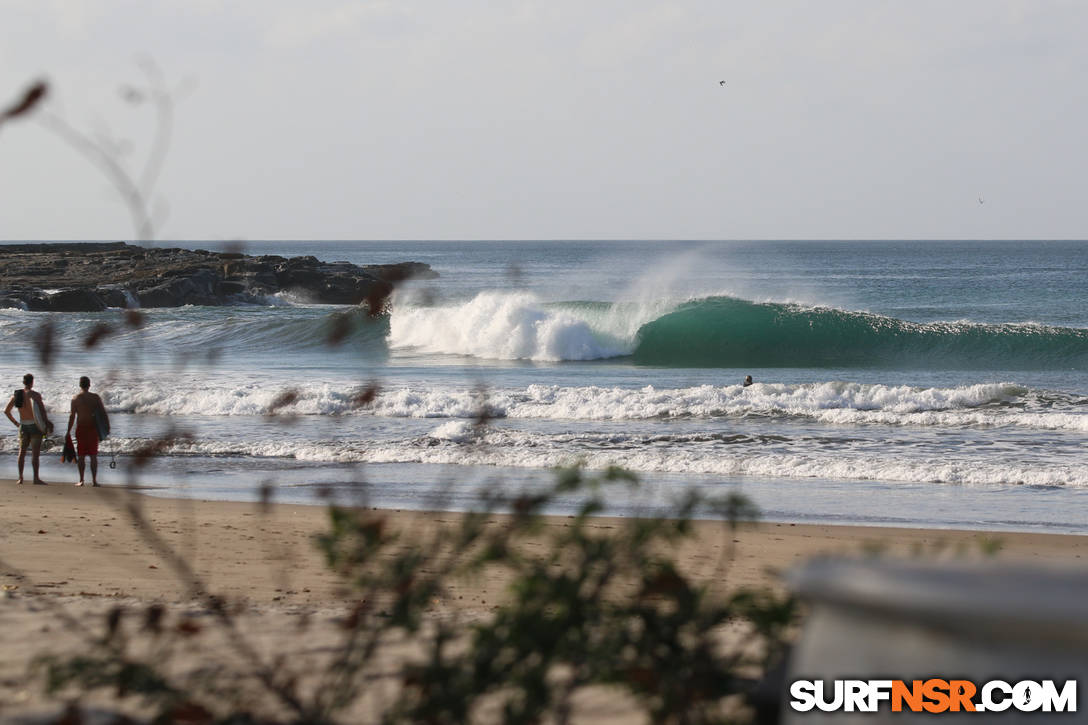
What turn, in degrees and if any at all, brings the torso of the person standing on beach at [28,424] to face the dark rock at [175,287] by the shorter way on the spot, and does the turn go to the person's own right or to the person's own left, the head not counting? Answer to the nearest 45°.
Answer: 0° — they already face it

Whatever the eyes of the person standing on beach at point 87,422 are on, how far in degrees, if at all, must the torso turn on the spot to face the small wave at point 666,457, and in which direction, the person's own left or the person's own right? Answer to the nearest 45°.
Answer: approximately 90° to the person's own right

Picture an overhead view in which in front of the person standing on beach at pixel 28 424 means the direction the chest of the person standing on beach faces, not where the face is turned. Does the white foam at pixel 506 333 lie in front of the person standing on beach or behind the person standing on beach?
in front

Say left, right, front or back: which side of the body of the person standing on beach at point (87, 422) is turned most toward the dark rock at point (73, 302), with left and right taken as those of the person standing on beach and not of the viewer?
front

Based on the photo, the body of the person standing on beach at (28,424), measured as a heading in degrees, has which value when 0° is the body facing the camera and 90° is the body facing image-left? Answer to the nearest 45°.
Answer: approximately 180°

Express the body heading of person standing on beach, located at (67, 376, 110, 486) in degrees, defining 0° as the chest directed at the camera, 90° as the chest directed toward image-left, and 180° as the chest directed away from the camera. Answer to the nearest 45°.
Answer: approximately 180°

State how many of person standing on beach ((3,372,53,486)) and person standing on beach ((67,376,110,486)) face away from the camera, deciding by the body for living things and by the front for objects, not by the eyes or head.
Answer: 2

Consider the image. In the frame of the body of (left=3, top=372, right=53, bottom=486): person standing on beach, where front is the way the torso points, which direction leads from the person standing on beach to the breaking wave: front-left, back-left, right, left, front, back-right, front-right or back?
front-right

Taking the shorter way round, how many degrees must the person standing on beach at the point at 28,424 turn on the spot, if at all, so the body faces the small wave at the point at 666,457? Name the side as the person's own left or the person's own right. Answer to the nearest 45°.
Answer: approximately 90° to the person's own right
